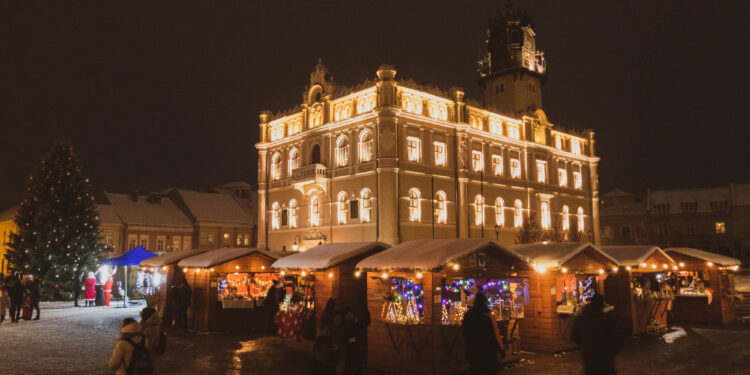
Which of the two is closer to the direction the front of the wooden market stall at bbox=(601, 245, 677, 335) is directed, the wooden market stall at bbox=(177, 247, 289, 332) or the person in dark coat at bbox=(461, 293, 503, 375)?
the person in dark coat

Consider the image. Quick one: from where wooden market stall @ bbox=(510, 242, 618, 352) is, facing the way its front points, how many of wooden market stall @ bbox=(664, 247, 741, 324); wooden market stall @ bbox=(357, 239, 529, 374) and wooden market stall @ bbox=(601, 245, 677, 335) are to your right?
1

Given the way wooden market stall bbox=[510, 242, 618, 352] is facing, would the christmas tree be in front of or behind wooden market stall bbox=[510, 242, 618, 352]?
behind

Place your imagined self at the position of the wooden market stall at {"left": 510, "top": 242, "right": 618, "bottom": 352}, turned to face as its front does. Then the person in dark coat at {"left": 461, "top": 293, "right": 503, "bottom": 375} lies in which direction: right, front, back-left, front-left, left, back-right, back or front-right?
front-right

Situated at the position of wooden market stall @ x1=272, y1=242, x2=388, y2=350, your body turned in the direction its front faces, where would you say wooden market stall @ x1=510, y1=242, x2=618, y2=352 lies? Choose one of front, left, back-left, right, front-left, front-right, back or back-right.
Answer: back-left

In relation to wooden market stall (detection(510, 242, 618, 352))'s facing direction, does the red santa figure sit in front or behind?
behind

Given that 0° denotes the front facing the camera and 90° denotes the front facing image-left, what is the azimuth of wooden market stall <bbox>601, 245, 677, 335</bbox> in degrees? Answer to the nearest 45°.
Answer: approximately 315°

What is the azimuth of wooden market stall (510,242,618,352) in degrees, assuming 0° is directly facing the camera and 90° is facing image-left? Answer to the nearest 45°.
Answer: approximately 315°

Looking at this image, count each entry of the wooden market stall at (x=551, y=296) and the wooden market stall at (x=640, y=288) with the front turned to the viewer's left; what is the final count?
0

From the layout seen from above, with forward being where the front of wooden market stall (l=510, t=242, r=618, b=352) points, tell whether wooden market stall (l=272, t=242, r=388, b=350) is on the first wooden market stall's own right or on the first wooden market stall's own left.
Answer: on the first wooden market stall's own right

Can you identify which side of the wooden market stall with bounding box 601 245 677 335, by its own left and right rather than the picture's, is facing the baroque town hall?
back

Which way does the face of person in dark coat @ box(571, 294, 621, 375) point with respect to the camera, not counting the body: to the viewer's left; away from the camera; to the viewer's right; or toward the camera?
away from the camera

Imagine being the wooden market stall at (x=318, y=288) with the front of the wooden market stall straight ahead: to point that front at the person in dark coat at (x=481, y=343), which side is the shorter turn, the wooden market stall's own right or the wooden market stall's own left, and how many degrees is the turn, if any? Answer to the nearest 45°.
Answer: approximately 45° to the wooden market stall's own left
